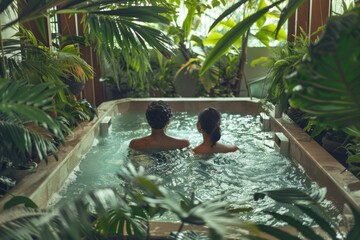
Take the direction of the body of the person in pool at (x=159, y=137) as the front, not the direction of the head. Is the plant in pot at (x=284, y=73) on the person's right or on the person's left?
on the person's right

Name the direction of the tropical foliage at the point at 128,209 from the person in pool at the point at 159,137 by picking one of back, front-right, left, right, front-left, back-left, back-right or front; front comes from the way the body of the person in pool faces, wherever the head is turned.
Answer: back

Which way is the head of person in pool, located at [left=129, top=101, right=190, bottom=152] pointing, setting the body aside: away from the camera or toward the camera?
away from the camera

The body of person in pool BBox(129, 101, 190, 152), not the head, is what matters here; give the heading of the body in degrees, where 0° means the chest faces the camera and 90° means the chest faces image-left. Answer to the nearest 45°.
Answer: approximately 180°
